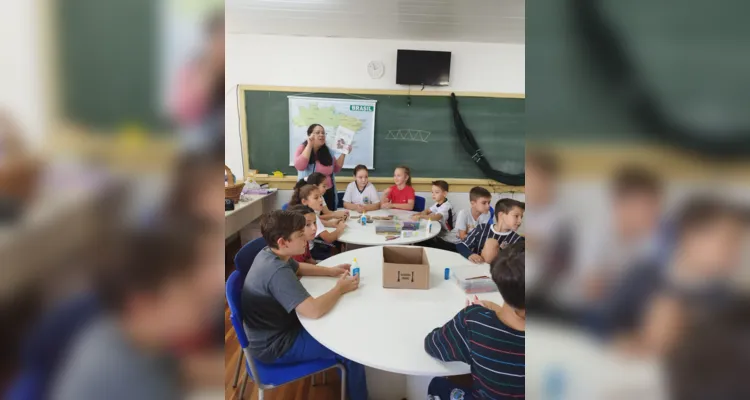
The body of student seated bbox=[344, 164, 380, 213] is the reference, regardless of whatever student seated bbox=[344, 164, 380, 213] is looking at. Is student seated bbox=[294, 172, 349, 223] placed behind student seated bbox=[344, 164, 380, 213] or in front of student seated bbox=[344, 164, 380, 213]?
in front

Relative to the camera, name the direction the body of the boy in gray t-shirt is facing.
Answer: to the viewer's right

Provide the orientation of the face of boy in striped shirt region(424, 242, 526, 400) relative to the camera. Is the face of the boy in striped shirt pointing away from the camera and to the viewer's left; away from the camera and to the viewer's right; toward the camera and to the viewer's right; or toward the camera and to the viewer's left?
away from the camera and to the viewer's left

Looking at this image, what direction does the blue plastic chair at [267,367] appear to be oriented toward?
to the viewer's right

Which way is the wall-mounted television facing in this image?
toward the camera

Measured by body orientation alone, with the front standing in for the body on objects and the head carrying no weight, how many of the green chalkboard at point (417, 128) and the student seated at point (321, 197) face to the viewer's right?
1

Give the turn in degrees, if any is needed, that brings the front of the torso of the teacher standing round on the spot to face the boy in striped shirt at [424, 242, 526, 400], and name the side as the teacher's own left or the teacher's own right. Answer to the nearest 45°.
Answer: approximately 45° to the teacher's own right

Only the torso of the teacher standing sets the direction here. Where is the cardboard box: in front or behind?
in front

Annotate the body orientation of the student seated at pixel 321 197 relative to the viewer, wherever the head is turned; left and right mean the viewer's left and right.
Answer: facing to the right of the viewer

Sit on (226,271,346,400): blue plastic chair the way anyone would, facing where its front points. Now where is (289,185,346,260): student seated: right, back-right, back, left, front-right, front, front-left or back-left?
left

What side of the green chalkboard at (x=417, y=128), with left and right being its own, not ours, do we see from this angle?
front

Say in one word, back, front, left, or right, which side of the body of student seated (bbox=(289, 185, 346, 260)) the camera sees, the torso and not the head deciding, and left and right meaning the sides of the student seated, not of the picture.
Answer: right
